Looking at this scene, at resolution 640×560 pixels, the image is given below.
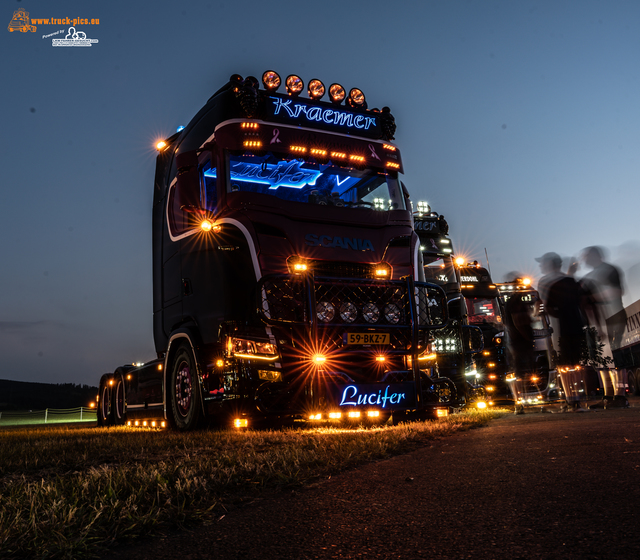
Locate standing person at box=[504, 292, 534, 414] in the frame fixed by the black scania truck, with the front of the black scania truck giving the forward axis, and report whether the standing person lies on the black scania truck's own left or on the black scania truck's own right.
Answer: on the black scania truck's own left

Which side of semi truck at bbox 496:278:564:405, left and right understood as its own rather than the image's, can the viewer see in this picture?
front

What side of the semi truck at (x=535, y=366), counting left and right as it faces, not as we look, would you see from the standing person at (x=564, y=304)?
front

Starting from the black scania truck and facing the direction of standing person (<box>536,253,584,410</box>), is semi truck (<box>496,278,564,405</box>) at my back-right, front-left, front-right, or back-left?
front-left

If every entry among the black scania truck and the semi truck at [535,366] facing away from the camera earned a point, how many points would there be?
0

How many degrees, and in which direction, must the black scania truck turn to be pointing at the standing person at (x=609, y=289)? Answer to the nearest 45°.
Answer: approximately 45° to its left
